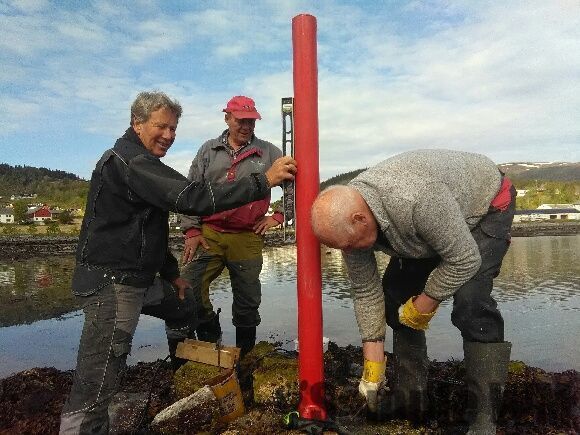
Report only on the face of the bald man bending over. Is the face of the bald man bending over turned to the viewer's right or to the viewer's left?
to the viewer's left

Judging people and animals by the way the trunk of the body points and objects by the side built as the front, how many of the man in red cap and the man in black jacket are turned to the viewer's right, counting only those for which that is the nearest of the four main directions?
1

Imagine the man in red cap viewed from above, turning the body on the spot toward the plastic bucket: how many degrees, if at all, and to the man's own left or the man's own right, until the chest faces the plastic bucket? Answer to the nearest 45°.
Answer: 0° — they already face it

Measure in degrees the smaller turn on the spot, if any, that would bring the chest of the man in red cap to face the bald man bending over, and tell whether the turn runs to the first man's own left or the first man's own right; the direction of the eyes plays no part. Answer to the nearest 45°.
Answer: approximately 45° to the first man's own left

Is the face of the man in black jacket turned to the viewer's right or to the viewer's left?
to the viewer's right

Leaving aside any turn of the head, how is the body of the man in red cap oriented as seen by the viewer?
toward the camera

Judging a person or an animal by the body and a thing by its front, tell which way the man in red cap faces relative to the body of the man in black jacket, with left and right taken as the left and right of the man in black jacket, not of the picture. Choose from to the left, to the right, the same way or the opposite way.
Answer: to the right

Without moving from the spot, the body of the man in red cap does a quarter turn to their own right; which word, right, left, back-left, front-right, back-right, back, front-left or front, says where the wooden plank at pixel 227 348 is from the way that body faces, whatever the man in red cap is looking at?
left

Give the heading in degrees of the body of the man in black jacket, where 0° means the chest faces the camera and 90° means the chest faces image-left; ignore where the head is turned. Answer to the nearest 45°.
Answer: approximately 270°

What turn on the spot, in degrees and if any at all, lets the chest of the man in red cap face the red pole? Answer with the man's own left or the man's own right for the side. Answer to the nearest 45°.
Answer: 0° — they already face it
